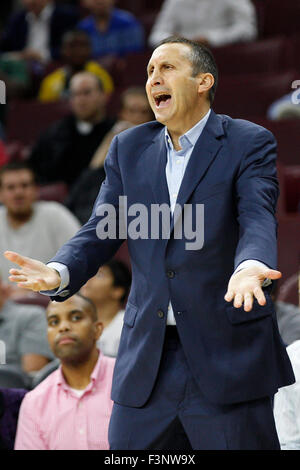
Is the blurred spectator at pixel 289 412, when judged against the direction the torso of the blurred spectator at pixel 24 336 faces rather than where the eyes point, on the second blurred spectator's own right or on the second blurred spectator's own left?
on the second blurred spectator's own left

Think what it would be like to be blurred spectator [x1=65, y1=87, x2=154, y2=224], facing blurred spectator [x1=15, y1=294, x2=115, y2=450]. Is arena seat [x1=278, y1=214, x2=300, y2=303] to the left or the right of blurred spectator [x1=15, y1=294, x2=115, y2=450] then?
left

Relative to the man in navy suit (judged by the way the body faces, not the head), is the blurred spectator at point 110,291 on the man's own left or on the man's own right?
on the man's own right

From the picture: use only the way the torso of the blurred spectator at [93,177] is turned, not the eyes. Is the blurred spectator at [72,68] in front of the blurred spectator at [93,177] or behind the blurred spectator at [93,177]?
behind

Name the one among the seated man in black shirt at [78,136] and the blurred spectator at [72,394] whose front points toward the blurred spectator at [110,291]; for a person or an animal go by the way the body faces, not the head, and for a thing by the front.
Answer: the seated man in black shirt

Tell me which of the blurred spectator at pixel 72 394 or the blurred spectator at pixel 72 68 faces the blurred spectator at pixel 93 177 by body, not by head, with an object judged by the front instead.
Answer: the blurred spectator at pixel 72 68
